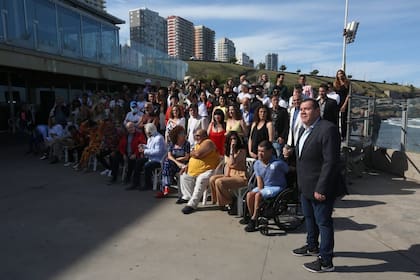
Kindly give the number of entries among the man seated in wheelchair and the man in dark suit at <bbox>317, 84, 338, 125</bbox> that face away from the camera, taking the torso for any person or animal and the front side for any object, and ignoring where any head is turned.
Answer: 0

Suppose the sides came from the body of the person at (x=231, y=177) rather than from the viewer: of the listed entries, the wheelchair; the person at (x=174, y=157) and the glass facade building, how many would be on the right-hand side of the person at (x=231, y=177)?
2

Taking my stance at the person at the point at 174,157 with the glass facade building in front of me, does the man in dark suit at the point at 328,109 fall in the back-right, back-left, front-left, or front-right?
back-right

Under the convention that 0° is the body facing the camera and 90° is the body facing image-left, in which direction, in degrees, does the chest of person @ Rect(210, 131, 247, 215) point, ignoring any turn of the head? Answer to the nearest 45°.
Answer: approximately 45°

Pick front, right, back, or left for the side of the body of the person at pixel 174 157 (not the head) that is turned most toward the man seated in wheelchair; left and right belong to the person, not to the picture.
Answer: left

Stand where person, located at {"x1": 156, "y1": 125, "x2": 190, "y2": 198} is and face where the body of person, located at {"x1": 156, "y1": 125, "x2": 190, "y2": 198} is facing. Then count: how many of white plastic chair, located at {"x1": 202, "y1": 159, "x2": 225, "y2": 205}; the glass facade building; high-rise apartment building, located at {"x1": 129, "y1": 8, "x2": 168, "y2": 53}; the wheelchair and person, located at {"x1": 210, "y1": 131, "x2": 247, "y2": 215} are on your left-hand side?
3

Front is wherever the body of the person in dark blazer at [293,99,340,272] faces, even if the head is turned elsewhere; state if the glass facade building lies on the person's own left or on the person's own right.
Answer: on the person's own right

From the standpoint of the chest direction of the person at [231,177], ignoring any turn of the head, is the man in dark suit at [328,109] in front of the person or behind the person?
behind

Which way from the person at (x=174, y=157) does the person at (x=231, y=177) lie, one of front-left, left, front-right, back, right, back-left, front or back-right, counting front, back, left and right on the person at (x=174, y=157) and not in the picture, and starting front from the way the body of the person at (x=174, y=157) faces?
left

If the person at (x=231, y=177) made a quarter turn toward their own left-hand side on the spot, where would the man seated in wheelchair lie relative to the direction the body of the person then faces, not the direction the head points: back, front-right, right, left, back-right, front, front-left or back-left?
front

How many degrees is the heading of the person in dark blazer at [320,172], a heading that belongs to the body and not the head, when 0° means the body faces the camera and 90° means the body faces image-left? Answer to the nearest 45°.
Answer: approximately 45°
